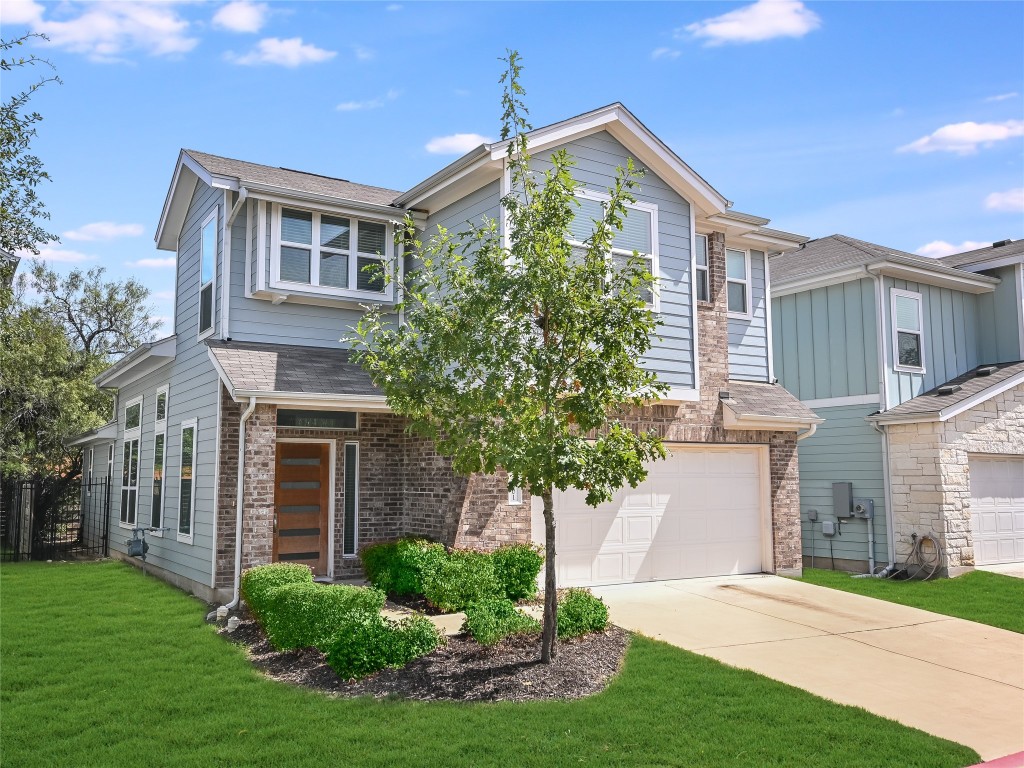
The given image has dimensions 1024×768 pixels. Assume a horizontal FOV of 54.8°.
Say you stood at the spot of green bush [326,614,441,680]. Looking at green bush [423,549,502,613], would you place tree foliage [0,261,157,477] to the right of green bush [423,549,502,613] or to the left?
left

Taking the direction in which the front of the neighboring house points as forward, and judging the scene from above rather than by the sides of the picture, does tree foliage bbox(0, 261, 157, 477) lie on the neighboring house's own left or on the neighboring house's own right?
on the neighboring house's own right

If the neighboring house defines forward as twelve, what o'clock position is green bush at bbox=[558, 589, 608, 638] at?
The green bush is roughly at 2 o'clock from the neighboring house.

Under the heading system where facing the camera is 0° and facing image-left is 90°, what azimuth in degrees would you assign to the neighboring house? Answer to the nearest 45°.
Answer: approximately 315°

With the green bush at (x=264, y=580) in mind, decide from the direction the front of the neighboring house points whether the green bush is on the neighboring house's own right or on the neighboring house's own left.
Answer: on the neighboring house's own right

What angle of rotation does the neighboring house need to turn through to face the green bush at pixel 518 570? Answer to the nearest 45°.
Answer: approximately 90° to its right

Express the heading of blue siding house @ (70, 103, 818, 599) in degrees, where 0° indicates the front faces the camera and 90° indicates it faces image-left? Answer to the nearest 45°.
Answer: approximately 315°

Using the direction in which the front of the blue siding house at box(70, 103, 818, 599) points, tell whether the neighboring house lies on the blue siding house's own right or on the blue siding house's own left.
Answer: on the blue siding house's own left

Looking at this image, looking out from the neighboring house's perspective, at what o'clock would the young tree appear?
The young tree is roughly at 2 o'clock from the neighboring house.
